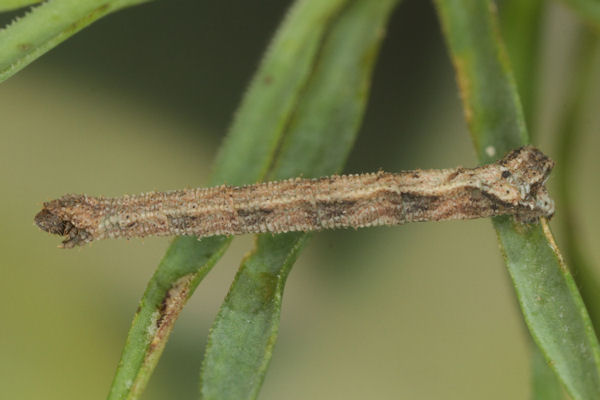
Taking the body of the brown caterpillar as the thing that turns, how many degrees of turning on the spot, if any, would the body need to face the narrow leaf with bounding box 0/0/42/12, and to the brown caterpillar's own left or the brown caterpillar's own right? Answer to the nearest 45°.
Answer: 0° — it already faces it

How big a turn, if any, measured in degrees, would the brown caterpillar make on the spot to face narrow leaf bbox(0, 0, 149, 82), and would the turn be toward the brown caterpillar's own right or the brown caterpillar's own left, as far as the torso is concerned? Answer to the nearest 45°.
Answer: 0° — it already faces it

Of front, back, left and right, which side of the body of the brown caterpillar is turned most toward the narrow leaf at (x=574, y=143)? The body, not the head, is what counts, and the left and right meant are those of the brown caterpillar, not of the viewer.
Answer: back

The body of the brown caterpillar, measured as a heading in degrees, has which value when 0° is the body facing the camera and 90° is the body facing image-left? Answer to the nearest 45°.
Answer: approximately 90°
